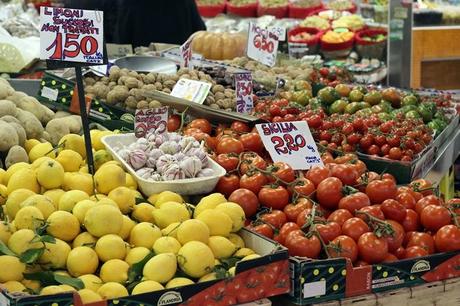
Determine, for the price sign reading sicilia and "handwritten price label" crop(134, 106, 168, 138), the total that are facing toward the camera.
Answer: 2

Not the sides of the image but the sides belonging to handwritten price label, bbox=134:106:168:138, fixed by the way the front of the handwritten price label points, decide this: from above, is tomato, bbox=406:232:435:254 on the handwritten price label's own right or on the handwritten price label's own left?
on the handwritten price label's own left

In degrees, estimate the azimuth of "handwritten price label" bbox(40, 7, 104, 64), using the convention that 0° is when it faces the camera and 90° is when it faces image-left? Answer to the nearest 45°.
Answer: approximately 0°

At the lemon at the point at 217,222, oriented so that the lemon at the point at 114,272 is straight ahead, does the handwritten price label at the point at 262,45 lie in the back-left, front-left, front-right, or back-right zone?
back-right

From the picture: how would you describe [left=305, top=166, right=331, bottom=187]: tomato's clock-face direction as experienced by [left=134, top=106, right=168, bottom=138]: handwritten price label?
The tomato is roughly at 10 o'clock from the handwritten price label.

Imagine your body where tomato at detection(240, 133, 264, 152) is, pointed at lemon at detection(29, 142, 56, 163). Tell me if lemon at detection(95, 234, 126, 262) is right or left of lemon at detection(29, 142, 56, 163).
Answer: left

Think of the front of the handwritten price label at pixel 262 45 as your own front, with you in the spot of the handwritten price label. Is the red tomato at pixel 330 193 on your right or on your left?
on your left

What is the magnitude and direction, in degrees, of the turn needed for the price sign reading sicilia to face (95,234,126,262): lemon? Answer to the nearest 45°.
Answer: approximately 45° to its right

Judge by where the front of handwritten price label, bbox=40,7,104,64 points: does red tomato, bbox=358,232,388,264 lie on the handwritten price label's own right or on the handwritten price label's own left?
on the handwritten price label's own left

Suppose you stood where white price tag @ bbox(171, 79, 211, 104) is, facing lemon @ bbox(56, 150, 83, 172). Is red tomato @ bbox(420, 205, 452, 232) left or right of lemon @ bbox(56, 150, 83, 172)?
left

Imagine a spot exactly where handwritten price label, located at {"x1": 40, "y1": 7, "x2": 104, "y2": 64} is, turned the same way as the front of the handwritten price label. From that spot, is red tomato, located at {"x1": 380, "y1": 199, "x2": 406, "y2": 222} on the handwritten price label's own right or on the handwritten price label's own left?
on the handwritten price label's own left

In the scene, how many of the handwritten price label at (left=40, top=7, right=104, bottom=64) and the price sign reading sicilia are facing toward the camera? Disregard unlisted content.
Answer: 2

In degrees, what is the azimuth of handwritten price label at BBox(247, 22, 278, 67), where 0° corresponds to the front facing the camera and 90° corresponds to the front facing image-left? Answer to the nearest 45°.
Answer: approximately 45°
